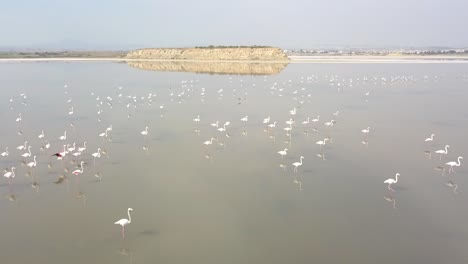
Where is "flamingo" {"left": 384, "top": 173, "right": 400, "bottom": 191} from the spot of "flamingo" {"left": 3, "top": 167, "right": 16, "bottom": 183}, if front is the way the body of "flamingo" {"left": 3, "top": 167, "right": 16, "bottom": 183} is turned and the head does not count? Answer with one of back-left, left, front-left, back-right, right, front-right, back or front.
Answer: front-right

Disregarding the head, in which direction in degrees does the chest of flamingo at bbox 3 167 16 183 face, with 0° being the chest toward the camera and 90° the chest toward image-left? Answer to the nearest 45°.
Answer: approximately 270°
